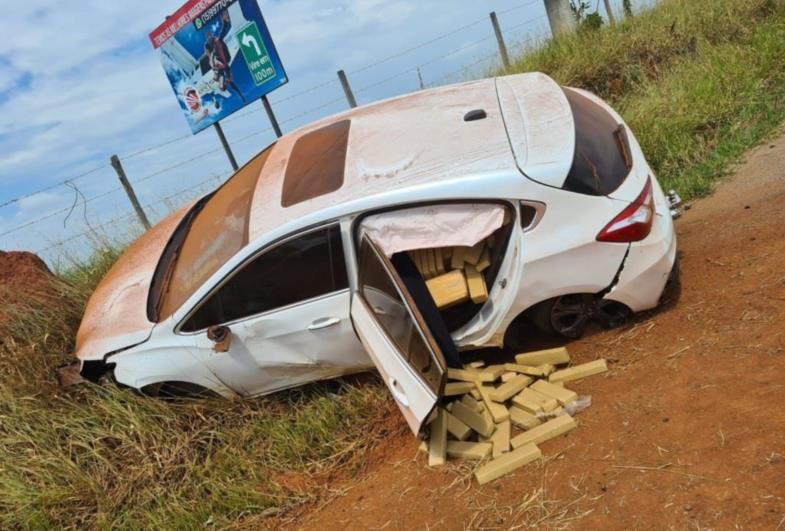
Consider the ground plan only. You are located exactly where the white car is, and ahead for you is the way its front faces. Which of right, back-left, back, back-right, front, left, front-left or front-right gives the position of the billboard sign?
right

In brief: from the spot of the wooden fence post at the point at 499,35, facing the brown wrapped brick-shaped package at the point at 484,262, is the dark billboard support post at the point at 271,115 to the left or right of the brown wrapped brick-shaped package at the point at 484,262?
right

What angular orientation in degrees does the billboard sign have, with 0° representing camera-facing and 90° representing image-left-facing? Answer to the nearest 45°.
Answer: approximately 0°

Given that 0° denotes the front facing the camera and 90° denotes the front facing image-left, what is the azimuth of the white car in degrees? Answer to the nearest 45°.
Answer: approximately 90°

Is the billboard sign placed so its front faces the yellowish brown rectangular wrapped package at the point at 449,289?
yes

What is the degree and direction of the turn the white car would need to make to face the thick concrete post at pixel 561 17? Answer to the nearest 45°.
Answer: approximately 135° to its right

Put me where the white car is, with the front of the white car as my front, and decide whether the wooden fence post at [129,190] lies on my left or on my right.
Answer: on my right

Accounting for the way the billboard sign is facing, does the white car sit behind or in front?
in front

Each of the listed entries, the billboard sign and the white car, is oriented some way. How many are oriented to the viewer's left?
1

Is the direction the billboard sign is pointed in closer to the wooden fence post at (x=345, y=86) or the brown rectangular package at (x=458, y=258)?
the brown rectangular package

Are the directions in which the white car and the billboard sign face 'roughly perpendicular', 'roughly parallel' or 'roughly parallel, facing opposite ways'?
roughly perpendicular
